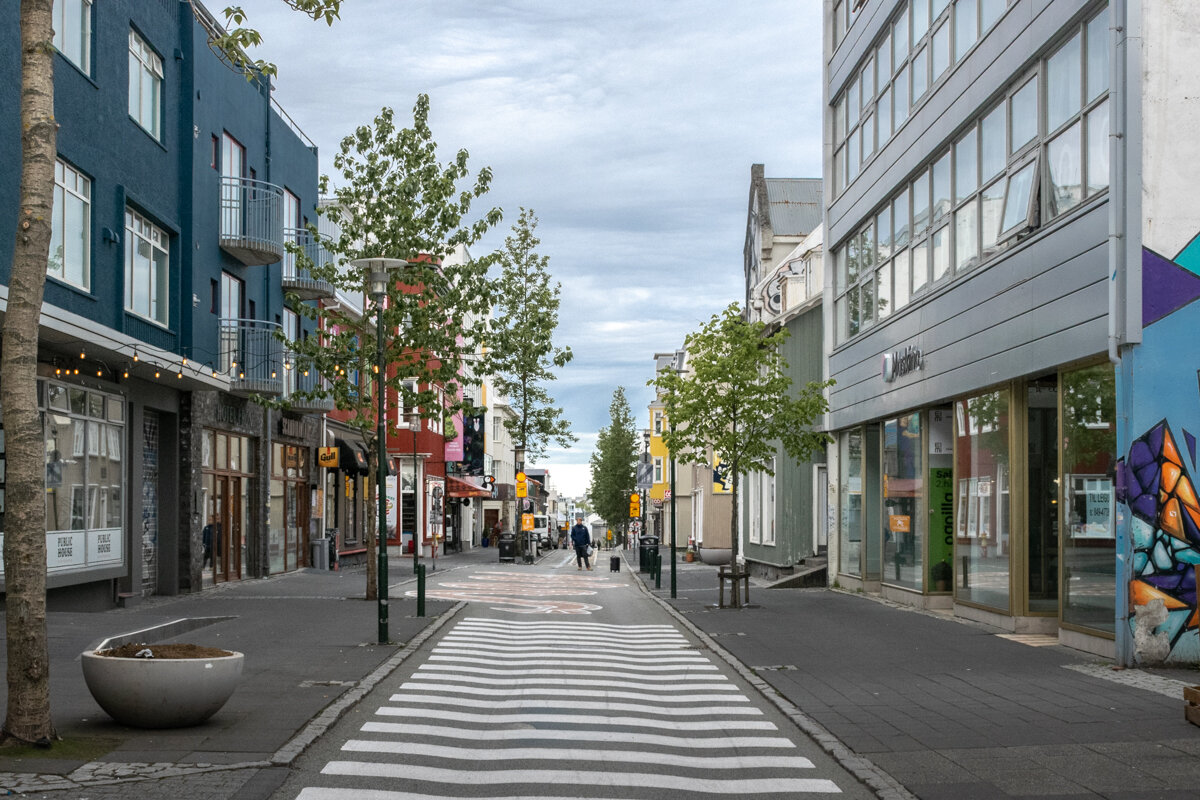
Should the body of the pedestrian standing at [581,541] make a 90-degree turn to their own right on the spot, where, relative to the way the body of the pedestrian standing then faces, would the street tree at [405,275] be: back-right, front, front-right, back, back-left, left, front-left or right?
left

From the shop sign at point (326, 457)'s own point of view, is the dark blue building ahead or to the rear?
ahead

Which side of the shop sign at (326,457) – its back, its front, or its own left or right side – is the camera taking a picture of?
front

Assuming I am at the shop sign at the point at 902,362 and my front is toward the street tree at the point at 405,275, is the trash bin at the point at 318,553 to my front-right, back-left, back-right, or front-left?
front-right

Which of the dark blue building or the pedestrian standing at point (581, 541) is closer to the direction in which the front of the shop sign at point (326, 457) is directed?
the dark blue building

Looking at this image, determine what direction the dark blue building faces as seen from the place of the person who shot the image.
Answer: facing the viewer and to the right of the viewer

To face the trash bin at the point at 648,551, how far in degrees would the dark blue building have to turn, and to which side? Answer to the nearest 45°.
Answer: approximately 90° to its left

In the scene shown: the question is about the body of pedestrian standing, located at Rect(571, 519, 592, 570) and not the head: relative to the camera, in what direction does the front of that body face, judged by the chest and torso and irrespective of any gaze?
toward the camera

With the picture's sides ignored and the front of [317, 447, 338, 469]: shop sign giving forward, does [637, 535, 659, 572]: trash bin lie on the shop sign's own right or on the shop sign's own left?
on the shop sign's own left

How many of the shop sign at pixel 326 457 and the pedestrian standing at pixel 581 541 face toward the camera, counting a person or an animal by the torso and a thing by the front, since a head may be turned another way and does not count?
2

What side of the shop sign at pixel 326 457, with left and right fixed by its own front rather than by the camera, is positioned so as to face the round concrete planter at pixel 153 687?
front

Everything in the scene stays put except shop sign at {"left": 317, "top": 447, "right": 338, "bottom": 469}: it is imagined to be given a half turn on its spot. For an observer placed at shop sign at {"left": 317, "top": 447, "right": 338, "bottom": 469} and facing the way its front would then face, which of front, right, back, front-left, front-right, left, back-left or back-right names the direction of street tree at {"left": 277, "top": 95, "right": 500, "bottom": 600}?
back
